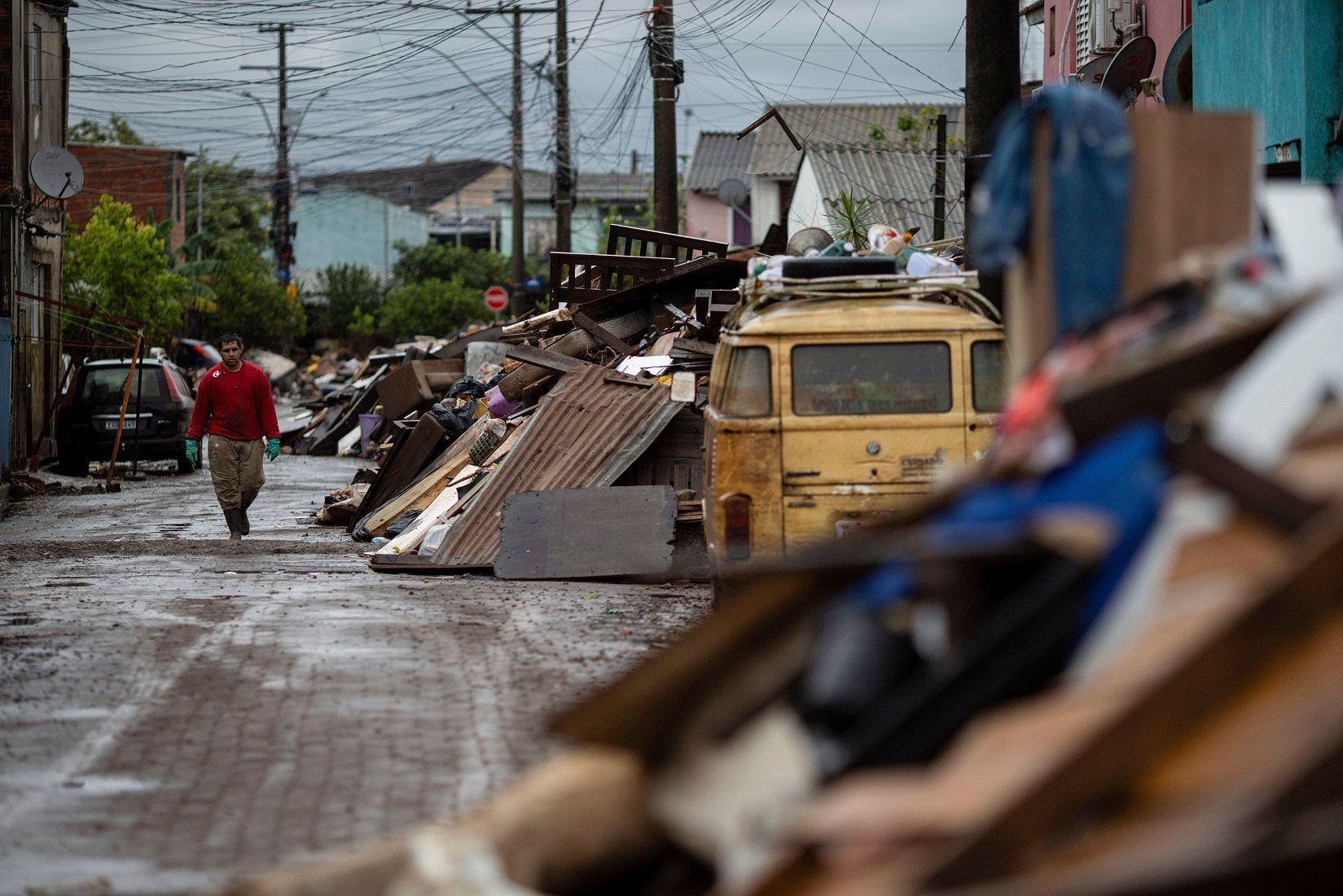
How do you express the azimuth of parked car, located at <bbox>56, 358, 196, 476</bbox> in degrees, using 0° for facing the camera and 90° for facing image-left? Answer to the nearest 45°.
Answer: approximately 180°

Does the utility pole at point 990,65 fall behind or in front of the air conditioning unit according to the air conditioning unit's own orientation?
in front

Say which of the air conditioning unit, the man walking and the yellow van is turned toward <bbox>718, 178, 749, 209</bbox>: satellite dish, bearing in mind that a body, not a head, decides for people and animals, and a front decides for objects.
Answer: the yellow van

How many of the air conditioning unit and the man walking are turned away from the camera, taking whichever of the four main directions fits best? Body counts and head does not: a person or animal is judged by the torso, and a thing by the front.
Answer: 0

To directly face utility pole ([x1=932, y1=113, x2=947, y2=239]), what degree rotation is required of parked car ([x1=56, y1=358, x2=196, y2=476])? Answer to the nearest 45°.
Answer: approximately 90° to its right

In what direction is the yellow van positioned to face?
away from the camera

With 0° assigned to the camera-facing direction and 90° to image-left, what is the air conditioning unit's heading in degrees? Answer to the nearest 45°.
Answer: approximately 45°

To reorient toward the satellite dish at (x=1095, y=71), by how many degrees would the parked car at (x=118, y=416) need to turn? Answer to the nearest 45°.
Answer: approximately 135° to its right

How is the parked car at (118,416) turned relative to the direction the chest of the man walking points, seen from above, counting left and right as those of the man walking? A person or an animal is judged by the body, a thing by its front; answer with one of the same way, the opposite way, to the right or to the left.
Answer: the opposite way
